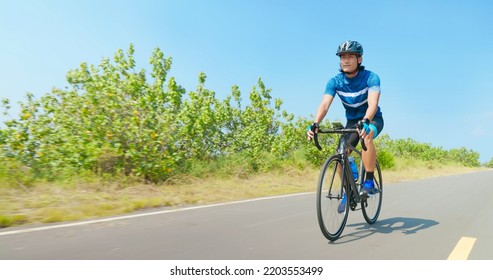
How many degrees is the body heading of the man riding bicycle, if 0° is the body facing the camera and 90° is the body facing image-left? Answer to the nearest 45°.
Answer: approximately 45°

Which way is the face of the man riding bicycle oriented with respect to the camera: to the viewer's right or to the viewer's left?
to the viewer's left

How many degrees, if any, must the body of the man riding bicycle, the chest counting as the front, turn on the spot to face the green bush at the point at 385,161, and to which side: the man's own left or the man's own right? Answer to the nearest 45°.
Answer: approximately 135° to the man's own right

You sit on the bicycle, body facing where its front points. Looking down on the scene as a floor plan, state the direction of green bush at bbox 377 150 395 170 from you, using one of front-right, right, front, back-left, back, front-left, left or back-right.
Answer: back-right

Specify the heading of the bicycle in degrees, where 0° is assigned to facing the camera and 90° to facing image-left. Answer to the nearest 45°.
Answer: approximately 45°
